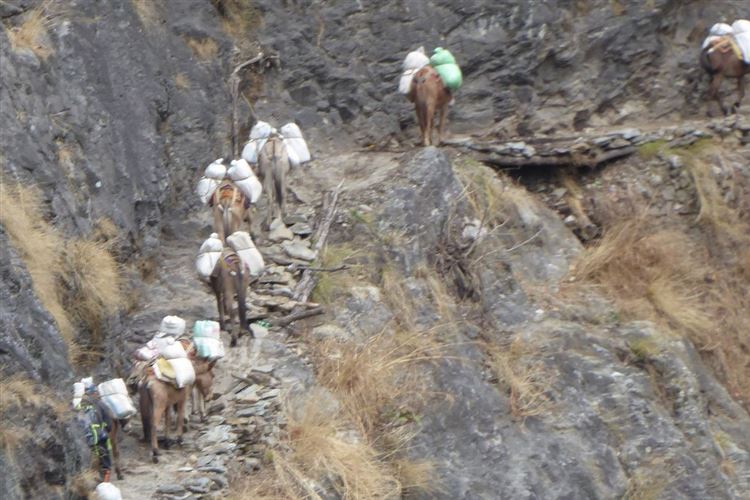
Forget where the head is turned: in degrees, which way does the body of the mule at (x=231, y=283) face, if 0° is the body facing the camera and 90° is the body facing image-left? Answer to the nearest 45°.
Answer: approximately 180°

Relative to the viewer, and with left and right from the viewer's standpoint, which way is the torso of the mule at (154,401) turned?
facing away from the viewer and to the right of the viewer

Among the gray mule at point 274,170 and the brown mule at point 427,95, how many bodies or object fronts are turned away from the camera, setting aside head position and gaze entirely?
2

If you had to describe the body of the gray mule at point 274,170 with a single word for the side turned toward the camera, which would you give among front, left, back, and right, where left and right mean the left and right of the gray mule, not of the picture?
back

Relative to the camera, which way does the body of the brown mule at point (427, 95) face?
away from the camera

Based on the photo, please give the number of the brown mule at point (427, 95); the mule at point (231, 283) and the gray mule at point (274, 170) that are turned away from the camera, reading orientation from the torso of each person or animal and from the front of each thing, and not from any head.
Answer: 3
